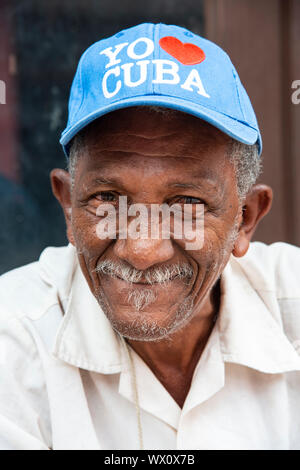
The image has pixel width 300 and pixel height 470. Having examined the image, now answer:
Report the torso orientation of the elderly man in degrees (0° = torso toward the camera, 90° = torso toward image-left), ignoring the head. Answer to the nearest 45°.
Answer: approximately 0°

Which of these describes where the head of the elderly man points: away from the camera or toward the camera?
toward the camera
